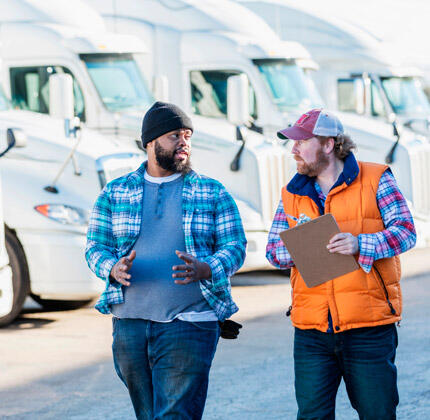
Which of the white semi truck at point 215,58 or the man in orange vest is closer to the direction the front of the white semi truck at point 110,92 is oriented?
the man in orange vest

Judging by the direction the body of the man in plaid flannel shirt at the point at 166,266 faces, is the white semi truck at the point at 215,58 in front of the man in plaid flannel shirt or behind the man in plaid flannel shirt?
behind

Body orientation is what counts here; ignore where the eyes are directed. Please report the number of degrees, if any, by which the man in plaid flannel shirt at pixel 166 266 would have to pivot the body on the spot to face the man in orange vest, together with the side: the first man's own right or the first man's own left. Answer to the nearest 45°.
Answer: approximately 90° to the first man's own left

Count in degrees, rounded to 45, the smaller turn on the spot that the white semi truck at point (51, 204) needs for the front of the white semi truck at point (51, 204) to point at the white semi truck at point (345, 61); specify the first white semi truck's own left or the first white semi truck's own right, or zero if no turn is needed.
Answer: approximately 90° to the first white semi truck's own left

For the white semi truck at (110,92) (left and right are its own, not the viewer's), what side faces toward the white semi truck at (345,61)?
left

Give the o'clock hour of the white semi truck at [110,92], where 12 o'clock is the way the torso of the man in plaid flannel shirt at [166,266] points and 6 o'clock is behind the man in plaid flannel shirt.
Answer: The white semi truck is roughly at 6 o'clock from the man in plaid flannel shirt.

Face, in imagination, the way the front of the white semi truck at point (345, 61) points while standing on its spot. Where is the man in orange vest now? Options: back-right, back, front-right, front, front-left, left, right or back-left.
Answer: front-right

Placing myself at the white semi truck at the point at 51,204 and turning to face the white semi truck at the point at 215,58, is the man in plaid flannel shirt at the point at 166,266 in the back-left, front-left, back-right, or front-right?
back-right

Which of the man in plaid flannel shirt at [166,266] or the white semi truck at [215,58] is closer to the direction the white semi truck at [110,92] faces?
the man in plaid flannel shirt

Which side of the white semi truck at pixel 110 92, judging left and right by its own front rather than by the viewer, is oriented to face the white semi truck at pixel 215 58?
left

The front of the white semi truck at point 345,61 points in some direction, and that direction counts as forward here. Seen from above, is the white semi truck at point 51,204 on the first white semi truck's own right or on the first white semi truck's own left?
on the first white semi truck's own right

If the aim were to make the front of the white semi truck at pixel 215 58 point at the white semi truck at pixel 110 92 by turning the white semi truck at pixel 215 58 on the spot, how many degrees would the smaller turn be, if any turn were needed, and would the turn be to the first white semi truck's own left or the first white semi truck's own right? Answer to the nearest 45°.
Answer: approximately 90° to the first white semi truck's own right

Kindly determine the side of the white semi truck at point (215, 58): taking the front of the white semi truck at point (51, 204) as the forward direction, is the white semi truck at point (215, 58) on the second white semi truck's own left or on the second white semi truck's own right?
on the second white semi truck's own left
